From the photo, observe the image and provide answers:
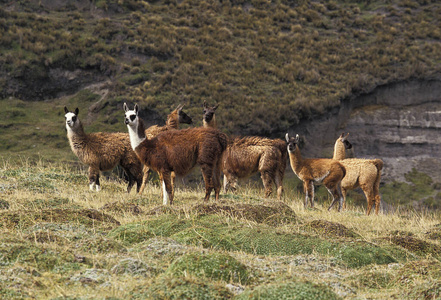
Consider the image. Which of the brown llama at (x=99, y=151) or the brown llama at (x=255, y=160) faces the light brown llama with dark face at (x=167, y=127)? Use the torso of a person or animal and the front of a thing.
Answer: the brown llama at (x=255, y=160)

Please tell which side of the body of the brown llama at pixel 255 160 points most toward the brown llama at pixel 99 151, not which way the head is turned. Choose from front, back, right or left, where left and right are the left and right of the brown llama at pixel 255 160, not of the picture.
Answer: front

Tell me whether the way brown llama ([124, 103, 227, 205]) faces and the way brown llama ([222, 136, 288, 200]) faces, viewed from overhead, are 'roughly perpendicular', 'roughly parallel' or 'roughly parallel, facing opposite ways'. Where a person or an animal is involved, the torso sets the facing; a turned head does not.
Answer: roughly parallel

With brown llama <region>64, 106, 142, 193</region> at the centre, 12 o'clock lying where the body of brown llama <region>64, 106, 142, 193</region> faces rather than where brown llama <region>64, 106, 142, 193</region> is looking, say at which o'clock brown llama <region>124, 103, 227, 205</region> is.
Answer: brown llama <region>124, 103, 227, 205</region> is roughly at 8 o'clock from brown llama <region>64, 106, 142, 193</region>.

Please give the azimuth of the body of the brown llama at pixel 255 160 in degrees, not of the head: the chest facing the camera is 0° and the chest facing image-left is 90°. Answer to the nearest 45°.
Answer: approximately 90°

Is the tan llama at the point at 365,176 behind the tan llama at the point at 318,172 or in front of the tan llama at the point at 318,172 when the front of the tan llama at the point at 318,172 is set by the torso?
behind

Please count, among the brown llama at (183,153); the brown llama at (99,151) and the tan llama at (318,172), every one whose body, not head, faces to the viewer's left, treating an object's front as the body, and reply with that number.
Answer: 3

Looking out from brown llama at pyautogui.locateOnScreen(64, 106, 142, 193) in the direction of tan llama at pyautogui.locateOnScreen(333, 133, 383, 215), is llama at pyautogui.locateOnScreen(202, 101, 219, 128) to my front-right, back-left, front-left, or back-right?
front-left

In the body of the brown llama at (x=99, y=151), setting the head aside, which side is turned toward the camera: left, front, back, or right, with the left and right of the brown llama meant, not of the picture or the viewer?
left

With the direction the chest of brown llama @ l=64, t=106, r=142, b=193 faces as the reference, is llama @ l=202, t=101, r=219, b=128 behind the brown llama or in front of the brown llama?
behind

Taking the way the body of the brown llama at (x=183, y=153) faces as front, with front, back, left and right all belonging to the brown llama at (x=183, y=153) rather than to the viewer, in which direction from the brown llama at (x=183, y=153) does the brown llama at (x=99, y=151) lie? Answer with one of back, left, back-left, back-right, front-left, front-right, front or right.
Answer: front-right

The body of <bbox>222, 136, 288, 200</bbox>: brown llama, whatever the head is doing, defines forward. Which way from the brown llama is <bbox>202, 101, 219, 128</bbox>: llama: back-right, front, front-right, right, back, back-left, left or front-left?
front-right

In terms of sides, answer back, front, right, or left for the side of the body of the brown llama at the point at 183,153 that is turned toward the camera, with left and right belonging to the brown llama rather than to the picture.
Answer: left

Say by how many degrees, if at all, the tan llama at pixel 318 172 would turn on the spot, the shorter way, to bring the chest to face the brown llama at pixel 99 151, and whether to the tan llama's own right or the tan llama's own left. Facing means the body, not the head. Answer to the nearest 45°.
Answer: approximately 45° to the tan llama's own left

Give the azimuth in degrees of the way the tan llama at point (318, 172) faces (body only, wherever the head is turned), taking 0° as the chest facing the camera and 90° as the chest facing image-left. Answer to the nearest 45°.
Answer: approximately 90°
